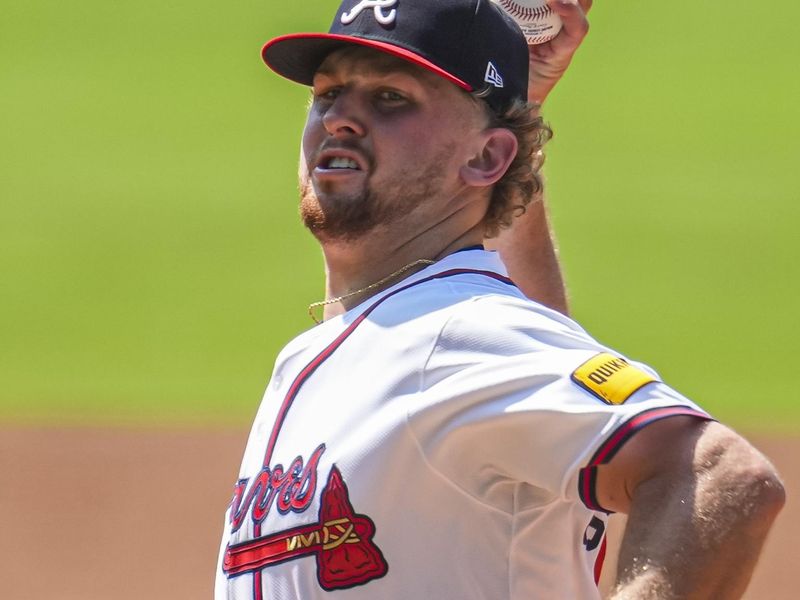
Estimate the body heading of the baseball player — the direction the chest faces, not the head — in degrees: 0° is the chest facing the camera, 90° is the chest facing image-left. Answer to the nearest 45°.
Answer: approximately 45°
